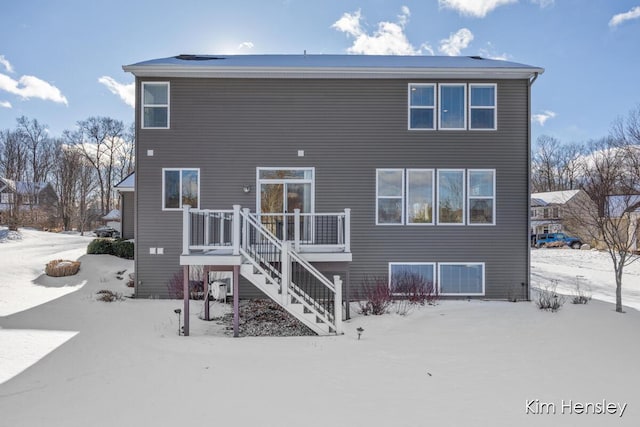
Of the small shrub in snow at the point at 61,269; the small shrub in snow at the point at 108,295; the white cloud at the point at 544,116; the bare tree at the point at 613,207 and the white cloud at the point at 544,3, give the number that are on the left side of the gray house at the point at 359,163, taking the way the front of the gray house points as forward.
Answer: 2

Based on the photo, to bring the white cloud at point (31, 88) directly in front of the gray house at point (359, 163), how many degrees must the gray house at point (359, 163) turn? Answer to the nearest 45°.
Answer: approximately 45° to its left

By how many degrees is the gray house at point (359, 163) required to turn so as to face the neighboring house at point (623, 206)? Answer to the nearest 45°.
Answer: approximately 90° to its right

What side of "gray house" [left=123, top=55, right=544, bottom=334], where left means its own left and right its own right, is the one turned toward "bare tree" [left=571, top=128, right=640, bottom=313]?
right

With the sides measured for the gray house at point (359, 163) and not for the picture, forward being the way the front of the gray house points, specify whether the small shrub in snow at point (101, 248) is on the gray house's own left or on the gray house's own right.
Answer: on the gray house's own left

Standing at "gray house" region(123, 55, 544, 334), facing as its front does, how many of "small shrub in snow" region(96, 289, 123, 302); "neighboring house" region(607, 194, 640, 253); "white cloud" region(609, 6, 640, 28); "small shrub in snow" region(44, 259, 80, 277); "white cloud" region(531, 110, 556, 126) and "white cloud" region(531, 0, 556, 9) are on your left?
2

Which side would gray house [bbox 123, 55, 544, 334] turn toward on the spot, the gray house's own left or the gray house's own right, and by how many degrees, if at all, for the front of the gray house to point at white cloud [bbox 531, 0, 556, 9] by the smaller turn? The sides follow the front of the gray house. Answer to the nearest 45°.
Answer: approximately 45° to the gray house's own right

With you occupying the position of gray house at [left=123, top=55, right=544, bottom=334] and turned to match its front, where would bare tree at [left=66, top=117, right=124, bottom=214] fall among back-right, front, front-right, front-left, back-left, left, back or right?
front-left

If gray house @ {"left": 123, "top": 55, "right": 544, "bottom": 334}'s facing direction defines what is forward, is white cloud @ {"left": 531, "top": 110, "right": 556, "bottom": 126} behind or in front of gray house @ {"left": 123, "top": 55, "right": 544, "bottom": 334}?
in front

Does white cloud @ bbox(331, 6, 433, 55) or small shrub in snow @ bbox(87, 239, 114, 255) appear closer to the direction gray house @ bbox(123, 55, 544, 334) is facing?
the white cloud

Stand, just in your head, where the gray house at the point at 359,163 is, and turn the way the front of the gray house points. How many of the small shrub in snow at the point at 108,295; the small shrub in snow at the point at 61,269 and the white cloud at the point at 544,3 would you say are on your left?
2

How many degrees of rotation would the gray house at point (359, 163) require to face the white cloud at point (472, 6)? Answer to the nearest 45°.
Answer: approximately 45° to its right

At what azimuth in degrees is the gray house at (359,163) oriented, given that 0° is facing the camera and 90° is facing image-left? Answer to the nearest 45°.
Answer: approximately 180°

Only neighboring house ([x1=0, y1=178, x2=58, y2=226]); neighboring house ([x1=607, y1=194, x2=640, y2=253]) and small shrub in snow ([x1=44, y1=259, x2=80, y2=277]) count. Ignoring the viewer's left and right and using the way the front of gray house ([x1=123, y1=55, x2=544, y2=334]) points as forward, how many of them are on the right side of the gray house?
1

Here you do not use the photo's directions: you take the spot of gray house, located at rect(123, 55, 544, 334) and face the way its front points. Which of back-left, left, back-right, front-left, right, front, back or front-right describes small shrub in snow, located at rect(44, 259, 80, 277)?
left
